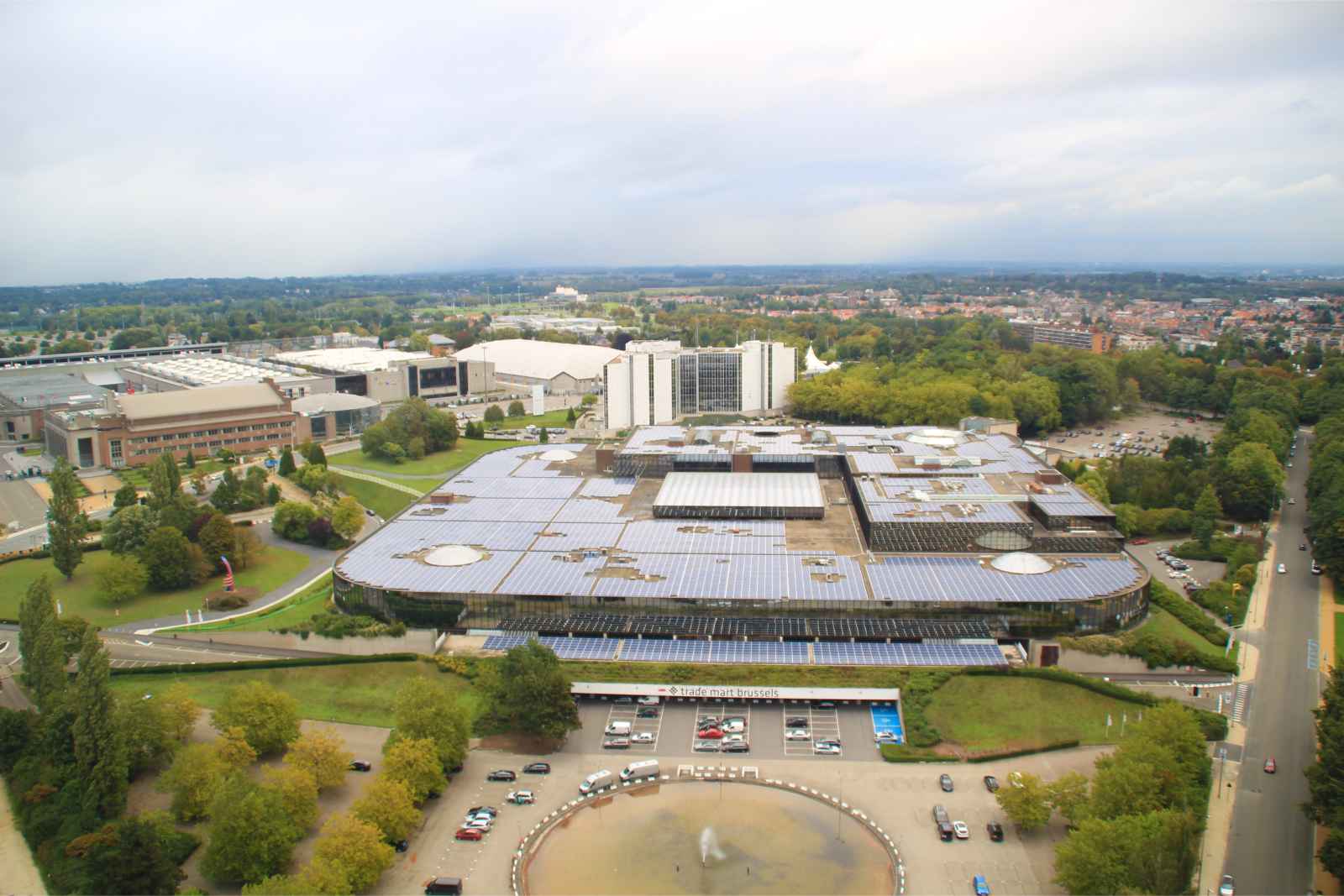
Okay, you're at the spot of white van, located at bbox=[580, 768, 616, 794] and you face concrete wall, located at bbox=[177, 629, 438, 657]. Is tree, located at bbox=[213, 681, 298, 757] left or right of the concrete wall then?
left

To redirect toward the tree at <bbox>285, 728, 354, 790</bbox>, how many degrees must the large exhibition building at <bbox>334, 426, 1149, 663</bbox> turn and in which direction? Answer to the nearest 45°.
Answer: approximately 45° to its right

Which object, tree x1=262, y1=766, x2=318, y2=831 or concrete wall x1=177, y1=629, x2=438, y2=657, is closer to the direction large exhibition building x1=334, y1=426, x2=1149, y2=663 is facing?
the tree

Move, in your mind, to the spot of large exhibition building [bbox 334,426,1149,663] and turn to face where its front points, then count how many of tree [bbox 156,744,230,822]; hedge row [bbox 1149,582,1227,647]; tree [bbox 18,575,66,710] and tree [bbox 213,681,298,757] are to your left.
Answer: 1

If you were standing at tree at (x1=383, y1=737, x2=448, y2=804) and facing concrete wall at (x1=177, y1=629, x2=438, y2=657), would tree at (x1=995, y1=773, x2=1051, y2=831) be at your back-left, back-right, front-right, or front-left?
back-right

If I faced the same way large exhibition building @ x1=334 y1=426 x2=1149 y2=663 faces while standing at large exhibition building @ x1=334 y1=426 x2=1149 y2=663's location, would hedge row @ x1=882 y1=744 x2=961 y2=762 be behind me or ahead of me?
ahead

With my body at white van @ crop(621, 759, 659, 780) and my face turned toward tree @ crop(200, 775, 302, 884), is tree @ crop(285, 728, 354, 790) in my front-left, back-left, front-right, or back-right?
front-right

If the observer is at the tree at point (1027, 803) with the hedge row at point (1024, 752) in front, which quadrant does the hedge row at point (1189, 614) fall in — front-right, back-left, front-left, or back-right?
front-right

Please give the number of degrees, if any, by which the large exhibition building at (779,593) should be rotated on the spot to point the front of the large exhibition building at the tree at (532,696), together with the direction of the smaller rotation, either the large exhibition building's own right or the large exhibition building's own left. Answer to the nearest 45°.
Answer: approximately 45° to the large exhibition building's own right

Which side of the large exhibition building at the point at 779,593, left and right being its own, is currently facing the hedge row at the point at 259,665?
right

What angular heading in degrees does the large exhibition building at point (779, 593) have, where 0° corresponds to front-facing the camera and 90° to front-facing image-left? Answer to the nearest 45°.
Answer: approximately 0°

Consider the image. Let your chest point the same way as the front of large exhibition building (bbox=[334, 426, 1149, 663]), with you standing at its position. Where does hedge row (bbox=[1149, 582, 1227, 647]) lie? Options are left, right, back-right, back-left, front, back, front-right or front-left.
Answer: left

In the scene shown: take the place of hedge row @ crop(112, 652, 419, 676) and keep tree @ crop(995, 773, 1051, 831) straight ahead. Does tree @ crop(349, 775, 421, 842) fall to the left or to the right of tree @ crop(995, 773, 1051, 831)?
right

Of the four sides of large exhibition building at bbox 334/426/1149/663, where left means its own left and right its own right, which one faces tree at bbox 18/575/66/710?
right
